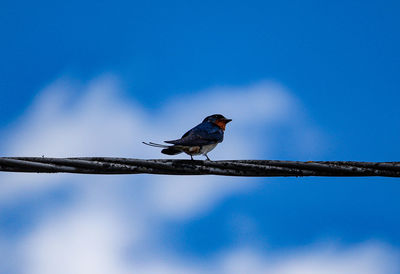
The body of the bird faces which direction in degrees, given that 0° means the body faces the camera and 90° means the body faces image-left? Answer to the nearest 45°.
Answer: approximately 270°
